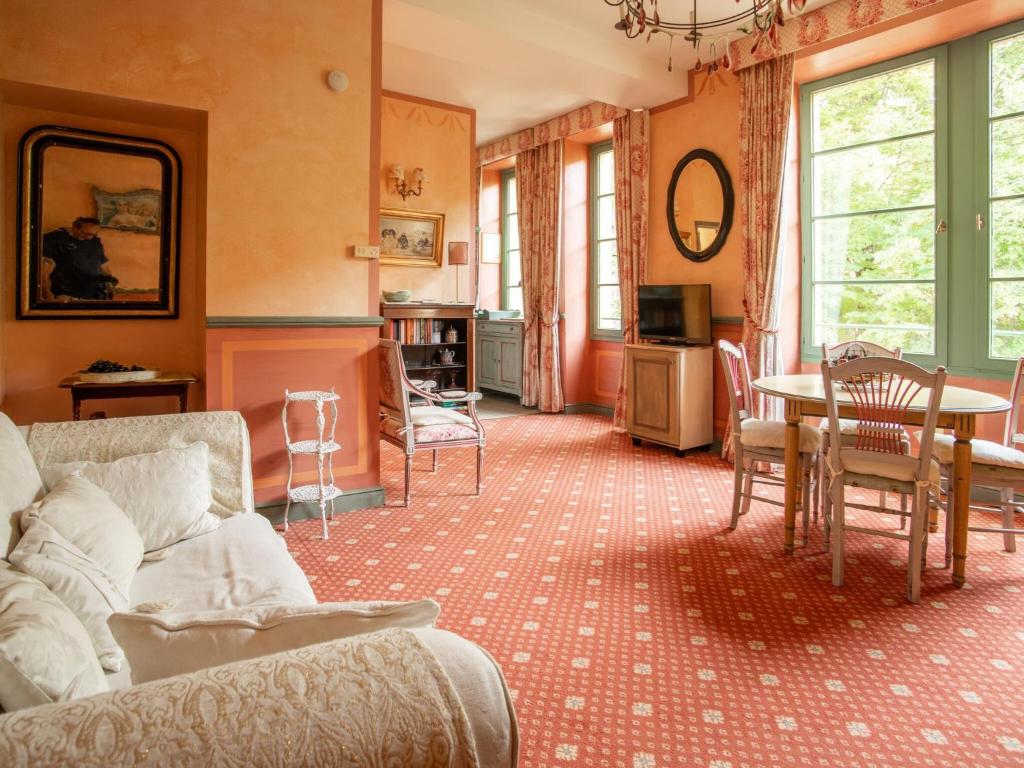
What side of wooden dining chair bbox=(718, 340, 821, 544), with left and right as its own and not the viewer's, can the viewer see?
right

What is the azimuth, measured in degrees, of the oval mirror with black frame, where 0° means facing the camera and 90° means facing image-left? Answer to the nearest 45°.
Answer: approximately 45°

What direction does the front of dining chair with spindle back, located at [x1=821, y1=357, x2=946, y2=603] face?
away from the camera

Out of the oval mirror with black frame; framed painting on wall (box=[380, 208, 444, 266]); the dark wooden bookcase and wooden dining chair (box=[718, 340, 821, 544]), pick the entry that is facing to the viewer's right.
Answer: the wooden dining chair

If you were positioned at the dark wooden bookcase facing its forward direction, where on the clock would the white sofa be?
The white sofa is roughly at 12 o'clock from the dark wooden bookcase.

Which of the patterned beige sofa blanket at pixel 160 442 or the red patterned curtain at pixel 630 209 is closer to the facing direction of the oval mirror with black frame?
the patterned beige sofa blanket
